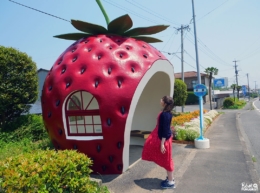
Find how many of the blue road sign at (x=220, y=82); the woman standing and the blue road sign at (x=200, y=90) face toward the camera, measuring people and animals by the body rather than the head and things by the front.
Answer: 2

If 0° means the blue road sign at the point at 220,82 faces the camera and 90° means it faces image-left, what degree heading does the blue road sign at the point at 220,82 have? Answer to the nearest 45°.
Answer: approximately 0°

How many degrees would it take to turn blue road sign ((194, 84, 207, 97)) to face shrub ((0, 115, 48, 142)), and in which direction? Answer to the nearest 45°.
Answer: approximately 90° to its right

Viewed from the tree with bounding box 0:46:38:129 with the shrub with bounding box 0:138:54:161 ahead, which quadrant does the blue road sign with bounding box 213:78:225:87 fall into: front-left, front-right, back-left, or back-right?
back-left

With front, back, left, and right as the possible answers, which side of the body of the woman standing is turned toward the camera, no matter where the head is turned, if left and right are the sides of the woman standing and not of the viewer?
left

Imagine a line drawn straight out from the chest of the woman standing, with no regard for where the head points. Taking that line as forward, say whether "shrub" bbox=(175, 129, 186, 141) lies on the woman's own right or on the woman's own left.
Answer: on the woman's own right
